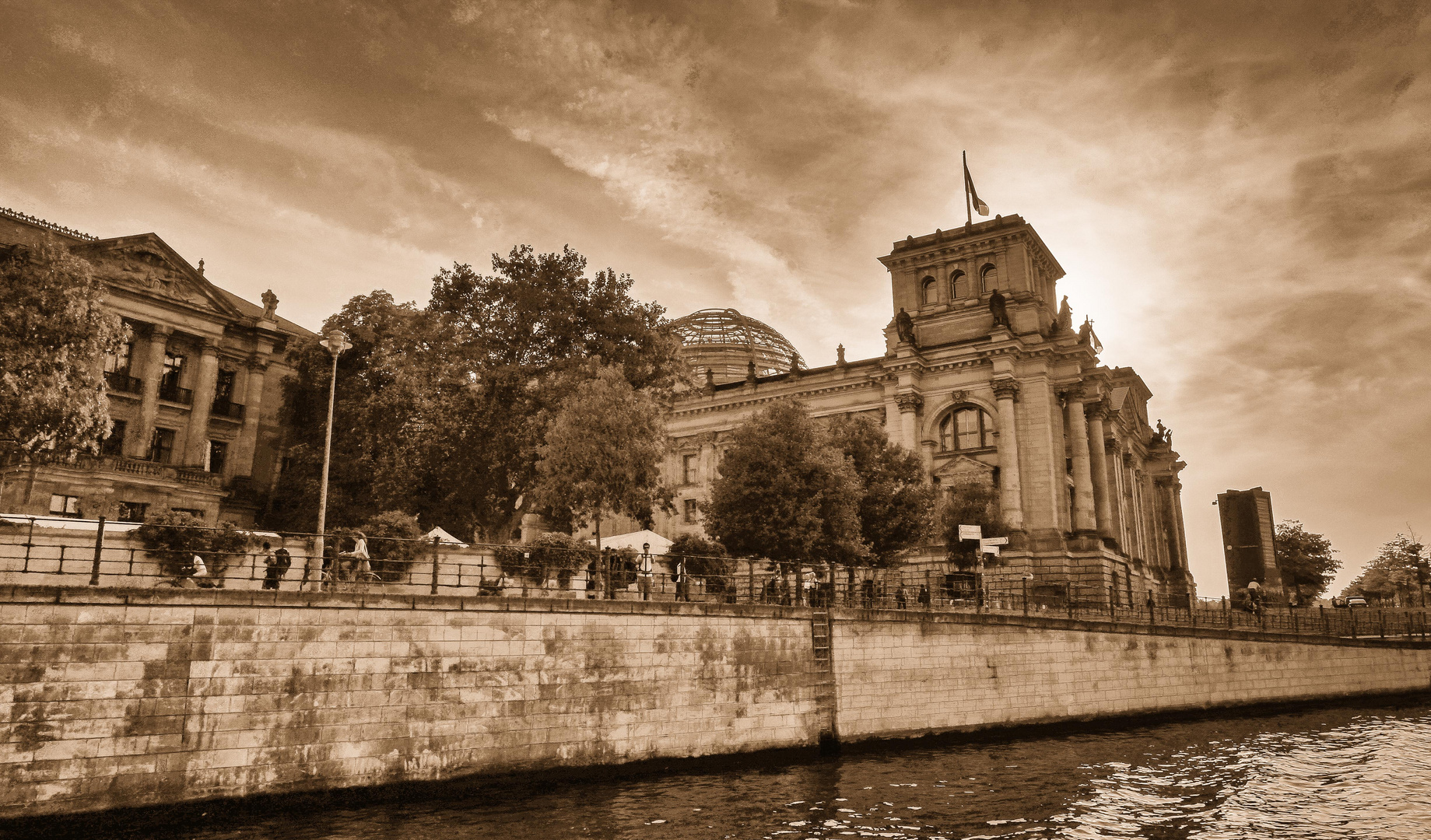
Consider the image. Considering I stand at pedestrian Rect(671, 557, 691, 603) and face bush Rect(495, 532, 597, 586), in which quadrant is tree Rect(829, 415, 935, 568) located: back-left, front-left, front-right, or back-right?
back-right

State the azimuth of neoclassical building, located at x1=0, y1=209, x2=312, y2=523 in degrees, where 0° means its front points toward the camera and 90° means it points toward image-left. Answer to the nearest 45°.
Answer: approximately 315°

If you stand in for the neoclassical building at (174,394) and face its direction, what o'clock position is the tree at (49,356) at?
The tree is roughly at 2 o'clock from the neoclassical building.

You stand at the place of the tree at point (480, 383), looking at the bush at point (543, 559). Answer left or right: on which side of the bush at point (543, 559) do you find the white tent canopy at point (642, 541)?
left

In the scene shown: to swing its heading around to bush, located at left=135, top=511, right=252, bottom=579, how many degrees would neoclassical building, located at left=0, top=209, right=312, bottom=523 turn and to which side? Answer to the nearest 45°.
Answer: approximately 45° to its right
